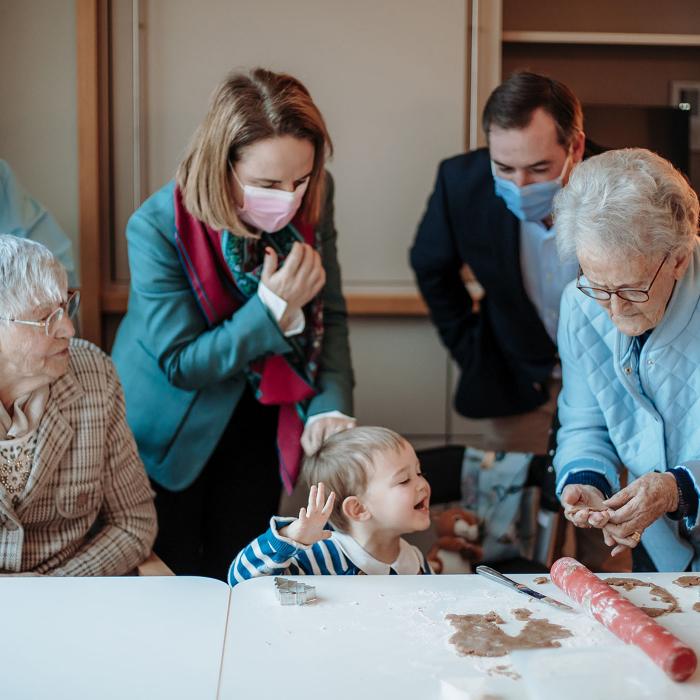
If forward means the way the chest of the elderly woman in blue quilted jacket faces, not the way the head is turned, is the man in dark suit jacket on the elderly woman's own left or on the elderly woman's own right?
on the elderly woman's own right

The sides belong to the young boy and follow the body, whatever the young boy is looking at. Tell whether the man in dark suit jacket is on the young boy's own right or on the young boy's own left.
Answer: on the young boy's own left

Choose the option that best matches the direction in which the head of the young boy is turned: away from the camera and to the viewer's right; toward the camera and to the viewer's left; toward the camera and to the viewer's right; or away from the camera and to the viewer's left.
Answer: toward the camera and to the viewer's right

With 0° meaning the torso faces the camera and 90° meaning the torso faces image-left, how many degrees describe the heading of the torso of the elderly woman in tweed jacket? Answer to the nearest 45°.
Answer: approximately 0°

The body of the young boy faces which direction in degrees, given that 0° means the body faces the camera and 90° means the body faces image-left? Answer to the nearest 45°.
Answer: approximately 315°

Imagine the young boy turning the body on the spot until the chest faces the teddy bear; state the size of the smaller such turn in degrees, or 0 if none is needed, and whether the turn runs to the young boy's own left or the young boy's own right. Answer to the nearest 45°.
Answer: approximately 135° to the young boy's own left
